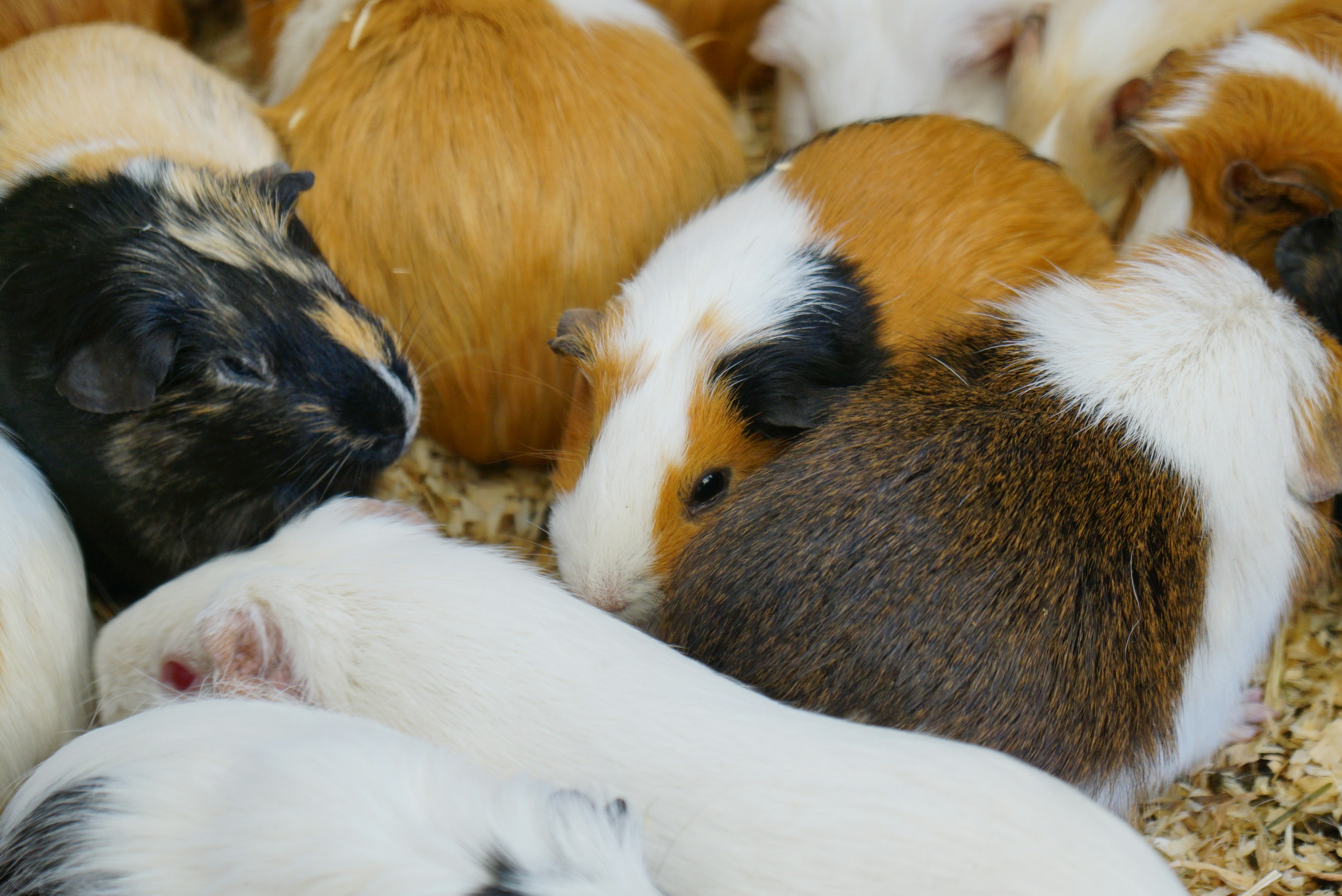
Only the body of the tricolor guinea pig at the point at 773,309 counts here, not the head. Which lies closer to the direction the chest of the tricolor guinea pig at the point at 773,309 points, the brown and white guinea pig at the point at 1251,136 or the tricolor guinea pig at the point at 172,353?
the tricolor guinea pig

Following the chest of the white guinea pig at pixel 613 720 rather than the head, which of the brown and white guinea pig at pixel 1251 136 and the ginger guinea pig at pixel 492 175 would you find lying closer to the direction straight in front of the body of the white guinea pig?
the ginger guinea pig

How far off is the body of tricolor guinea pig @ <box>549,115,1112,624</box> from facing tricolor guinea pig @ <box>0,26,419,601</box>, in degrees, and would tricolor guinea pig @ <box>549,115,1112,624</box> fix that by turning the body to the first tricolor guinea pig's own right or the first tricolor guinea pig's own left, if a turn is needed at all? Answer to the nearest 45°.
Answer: approximately 45° to the first tricolor guinea pig's own right

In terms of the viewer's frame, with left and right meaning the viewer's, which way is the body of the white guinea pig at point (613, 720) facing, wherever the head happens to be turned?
facing to the left of the viewer

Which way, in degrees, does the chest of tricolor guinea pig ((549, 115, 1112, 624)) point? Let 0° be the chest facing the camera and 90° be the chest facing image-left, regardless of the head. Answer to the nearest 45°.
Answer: approximately 45°

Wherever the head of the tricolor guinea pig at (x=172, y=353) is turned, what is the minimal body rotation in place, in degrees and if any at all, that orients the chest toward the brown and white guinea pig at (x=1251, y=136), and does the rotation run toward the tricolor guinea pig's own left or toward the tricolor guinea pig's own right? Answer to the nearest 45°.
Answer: approximately 45° to the tricolor guinea pig's own left

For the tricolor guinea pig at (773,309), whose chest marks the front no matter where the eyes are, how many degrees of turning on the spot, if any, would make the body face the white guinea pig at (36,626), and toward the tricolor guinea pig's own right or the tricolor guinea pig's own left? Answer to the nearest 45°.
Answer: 0° — it already faces it

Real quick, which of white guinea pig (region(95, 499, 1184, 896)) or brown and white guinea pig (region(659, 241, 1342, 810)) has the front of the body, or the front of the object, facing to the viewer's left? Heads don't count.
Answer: the white guinea pig
